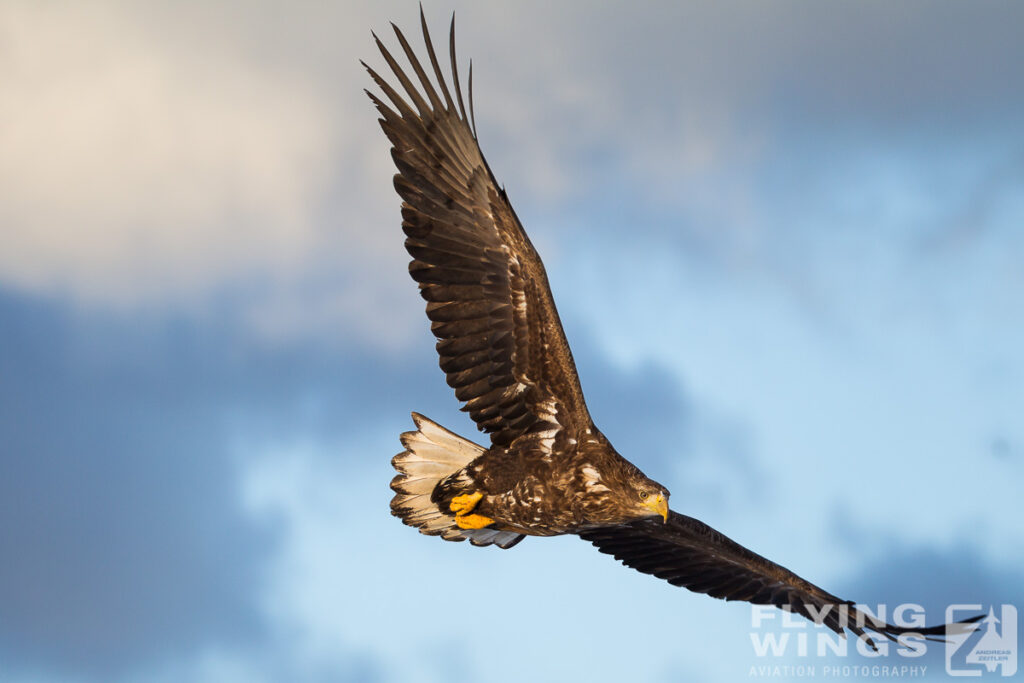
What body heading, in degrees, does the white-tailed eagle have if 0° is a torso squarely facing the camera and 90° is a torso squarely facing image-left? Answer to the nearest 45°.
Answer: approximately 315°
